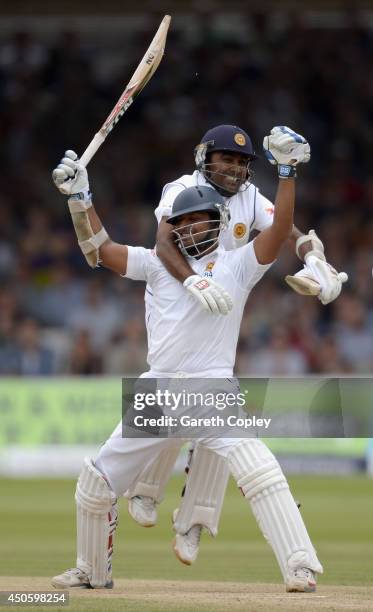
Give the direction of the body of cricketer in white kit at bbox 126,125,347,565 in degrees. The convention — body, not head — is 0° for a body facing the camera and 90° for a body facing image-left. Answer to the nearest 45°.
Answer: approximately 0°

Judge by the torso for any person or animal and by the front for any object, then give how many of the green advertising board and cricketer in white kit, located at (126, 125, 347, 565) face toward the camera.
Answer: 2

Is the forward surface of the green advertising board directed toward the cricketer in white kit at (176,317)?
yes

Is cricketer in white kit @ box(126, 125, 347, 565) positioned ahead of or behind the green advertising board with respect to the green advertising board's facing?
ahead

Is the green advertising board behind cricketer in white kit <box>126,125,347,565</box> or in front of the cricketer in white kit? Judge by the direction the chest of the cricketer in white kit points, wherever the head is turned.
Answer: behind
